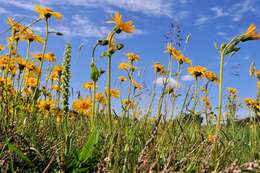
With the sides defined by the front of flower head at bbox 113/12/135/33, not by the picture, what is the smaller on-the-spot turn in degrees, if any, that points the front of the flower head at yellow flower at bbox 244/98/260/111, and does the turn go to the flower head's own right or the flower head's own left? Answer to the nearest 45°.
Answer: approximately 45° to the flower head's own left

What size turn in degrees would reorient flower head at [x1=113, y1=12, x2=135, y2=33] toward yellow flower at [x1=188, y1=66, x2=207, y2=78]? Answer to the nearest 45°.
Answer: approximately 45° to its left

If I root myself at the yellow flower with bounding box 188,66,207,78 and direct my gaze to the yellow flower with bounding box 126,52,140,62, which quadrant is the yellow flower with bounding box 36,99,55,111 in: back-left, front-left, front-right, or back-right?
front-left

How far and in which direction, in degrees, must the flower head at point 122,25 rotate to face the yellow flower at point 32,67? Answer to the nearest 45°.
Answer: approximately 135° to its left

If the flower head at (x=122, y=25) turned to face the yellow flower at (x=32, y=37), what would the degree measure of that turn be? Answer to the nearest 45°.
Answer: approximately 135° to its left

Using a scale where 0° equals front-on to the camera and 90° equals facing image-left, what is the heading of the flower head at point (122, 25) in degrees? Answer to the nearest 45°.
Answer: approximately 270°

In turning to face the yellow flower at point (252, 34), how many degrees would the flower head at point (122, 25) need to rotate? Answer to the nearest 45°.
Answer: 0° — it already faces it
